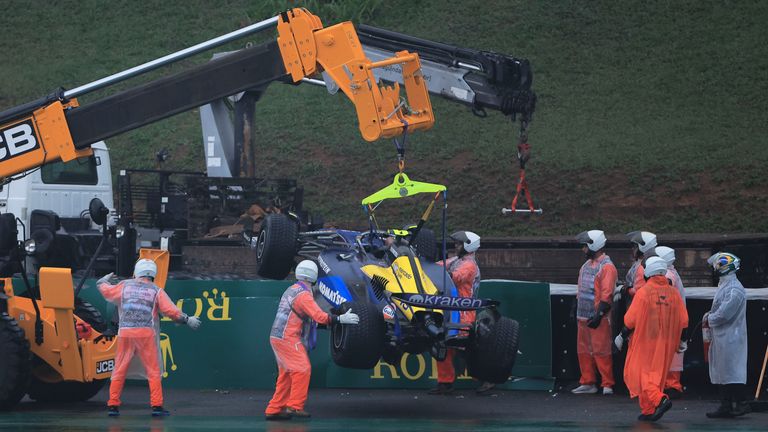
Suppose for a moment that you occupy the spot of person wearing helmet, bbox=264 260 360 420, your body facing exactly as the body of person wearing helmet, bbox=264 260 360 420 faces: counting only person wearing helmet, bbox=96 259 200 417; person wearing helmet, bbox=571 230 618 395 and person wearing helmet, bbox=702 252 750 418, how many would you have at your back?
1

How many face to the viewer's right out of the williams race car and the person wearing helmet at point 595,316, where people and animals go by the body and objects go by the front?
0

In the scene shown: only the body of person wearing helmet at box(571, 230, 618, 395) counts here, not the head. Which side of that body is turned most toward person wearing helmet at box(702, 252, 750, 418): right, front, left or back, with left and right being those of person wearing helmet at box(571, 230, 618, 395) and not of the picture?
left

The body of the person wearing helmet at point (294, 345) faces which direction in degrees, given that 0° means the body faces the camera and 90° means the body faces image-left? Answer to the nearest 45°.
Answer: approximately 270°

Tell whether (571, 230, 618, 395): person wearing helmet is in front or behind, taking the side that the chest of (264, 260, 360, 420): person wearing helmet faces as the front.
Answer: in front

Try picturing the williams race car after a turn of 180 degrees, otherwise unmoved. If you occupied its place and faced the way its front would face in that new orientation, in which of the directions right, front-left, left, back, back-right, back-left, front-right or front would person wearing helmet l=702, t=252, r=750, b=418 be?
front-left

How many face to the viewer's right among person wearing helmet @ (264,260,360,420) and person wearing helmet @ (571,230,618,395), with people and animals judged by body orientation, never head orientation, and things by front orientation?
1

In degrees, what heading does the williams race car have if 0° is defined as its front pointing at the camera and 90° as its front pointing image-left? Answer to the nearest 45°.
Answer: approximately 135°

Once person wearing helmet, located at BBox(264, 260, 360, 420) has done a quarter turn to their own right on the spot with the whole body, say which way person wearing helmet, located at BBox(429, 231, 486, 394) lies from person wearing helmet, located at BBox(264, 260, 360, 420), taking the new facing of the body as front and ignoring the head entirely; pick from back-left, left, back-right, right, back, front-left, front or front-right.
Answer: back-left

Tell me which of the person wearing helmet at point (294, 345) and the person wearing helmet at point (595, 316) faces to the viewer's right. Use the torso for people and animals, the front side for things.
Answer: the person wearing helmet at point (294, 345)
